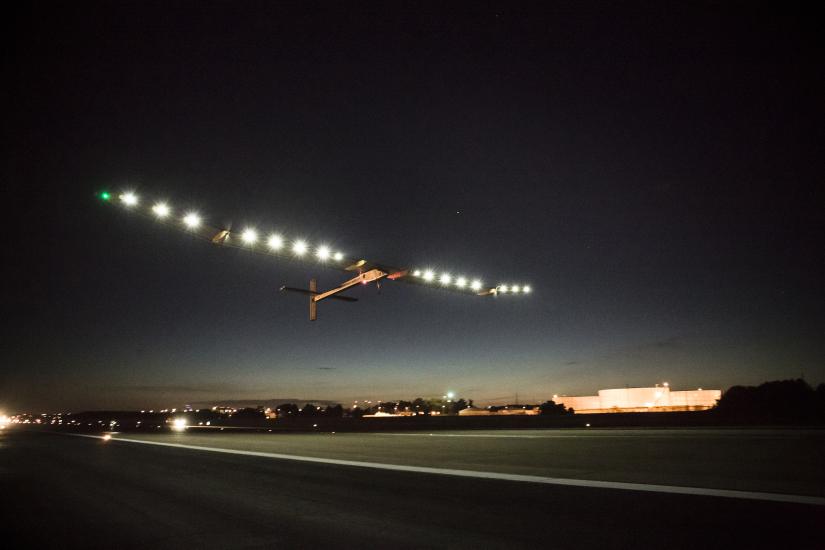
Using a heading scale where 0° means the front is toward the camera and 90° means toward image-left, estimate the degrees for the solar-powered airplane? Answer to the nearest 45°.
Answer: approximately 315°
